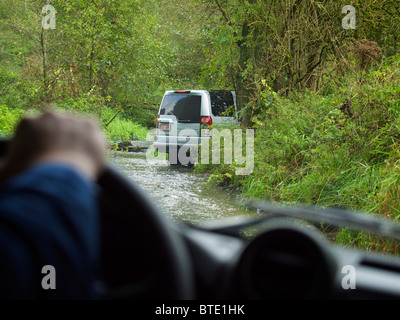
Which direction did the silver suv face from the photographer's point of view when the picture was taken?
facing away from the viewer and to the right of the viewer
